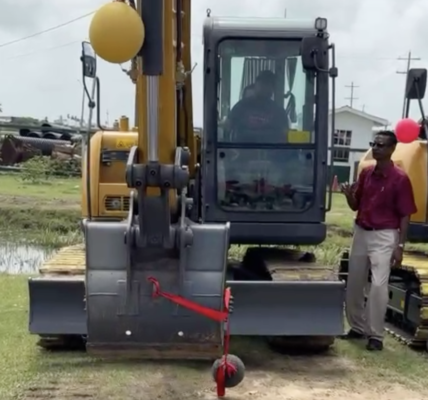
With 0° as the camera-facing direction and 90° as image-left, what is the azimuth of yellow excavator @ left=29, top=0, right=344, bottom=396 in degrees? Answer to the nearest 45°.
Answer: approximately 0°

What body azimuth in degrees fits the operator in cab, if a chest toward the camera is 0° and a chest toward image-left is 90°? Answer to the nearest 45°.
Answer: approximately 0°

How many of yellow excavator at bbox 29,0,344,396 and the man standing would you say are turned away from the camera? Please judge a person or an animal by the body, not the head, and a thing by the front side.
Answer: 0

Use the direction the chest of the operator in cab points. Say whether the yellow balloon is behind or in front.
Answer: in front

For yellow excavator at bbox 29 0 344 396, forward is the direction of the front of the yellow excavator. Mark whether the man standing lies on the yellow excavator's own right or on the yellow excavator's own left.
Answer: on the yellow excavator's own left

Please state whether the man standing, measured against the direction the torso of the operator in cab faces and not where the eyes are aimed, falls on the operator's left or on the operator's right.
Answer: on the operator's left
